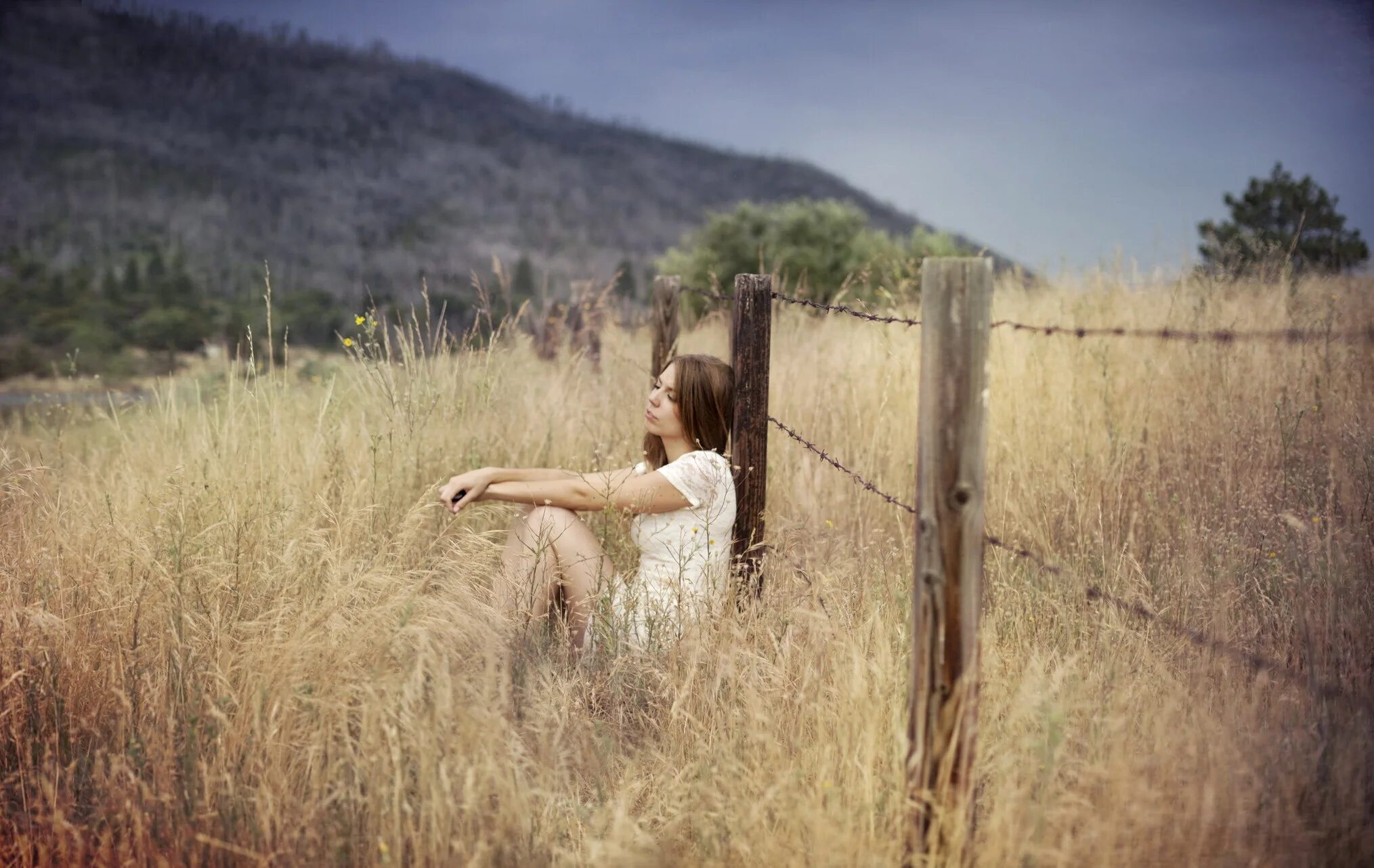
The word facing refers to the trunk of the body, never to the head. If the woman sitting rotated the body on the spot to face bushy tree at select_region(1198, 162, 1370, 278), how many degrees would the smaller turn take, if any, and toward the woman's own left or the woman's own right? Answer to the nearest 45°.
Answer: approximately 135° to the woman's own right

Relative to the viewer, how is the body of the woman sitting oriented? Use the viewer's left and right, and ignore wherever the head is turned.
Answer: facing to the left of the viewer

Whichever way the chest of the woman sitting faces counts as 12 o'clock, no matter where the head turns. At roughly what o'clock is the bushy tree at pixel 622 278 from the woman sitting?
The bushy tree is roughly at 3 o'clock from the woman sitting.

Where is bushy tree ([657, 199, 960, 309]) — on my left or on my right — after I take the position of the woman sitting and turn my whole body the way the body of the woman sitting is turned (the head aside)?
on my right
